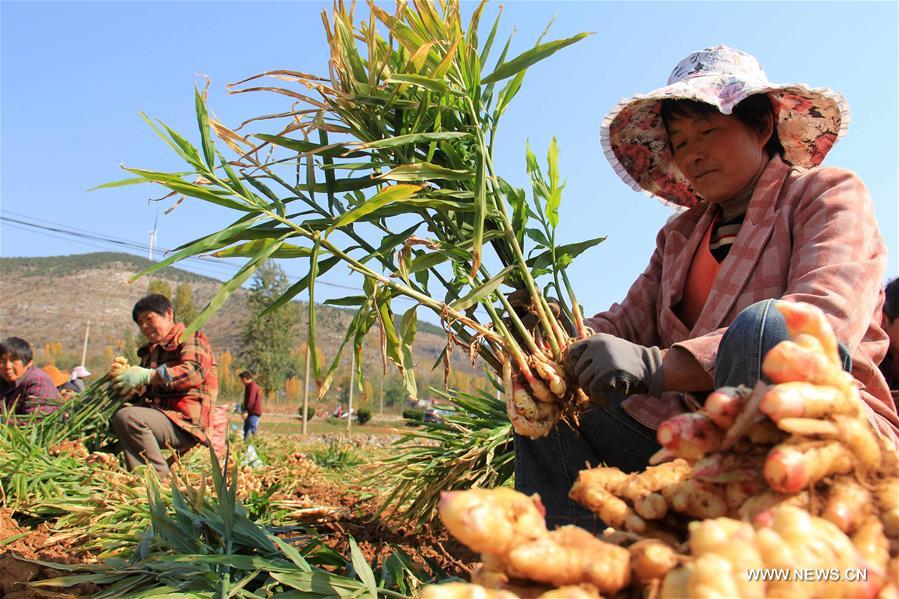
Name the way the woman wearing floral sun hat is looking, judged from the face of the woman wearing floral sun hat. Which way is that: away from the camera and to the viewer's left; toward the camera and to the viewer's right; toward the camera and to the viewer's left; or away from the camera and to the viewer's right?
toward the camera and to the viewer's left

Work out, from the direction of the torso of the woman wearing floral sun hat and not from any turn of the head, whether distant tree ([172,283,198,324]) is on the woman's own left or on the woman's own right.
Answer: on the woman's own right

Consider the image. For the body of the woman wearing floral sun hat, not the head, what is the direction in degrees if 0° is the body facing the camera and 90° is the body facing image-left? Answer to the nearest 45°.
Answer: approximately 45°

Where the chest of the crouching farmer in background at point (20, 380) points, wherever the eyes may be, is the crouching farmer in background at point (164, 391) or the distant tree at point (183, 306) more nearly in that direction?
the crouching farmer in background

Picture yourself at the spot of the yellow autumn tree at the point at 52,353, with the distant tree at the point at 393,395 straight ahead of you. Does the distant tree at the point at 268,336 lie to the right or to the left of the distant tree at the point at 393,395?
right

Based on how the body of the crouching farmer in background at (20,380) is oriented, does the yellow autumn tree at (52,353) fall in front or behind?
behind

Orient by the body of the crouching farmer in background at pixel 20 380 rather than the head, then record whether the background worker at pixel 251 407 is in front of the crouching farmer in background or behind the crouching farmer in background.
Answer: behind
